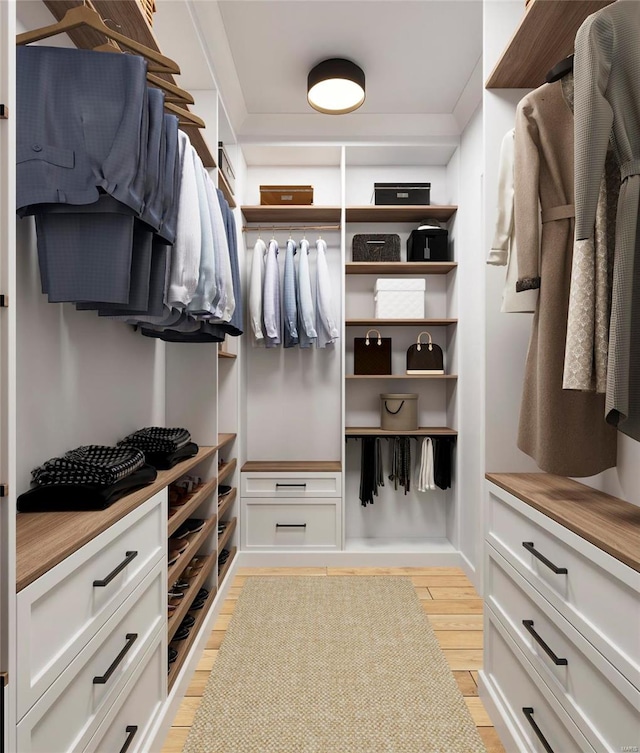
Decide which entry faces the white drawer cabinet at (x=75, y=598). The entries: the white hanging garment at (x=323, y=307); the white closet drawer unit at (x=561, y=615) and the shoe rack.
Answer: the white closet drawer unit

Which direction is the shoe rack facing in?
to the viewer's right

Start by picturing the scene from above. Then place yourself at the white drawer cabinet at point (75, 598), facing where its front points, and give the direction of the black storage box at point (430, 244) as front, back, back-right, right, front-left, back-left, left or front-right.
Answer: left

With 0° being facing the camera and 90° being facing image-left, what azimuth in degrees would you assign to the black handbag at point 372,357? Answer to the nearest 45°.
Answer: approximately 0°

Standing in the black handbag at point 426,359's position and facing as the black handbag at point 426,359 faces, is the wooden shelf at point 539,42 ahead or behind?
ahead

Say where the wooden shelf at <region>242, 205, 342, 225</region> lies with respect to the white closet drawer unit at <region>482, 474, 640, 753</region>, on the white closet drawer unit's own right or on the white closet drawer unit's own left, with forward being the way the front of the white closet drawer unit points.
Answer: on the white closet drawer unit's own right

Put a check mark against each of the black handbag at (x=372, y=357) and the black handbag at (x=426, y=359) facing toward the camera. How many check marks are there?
2

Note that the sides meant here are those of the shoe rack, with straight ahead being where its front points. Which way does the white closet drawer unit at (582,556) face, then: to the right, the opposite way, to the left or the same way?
the opposite way

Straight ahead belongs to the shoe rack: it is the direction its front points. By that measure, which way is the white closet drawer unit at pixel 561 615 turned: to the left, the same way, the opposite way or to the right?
the opposite way

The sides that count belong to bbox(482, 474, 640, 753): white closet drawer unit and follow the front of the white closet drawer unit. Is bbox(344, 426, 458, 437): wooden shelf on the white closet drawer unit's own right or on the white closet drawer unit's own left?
on the white closet drawer unit's own right

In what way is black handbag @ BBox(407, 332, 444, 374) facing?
toward the camera

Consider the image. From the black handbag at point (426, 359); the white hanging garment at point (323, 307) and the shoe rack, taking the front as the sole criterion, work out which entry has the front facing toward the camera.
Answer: the black handbag

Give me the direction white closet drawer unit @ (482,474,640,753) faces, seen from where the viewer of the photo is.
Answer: facing the viewer and to the left of the viewer

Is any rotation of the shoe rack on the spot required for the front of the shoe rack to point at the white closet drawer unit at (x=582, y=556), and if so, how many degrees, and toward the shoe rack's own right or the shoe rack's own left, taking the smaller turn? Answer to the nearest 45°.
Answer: approximately 45° to the shoe rack's own right

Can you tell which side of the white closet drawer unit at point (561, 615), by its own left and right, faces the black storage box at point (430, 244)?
right
